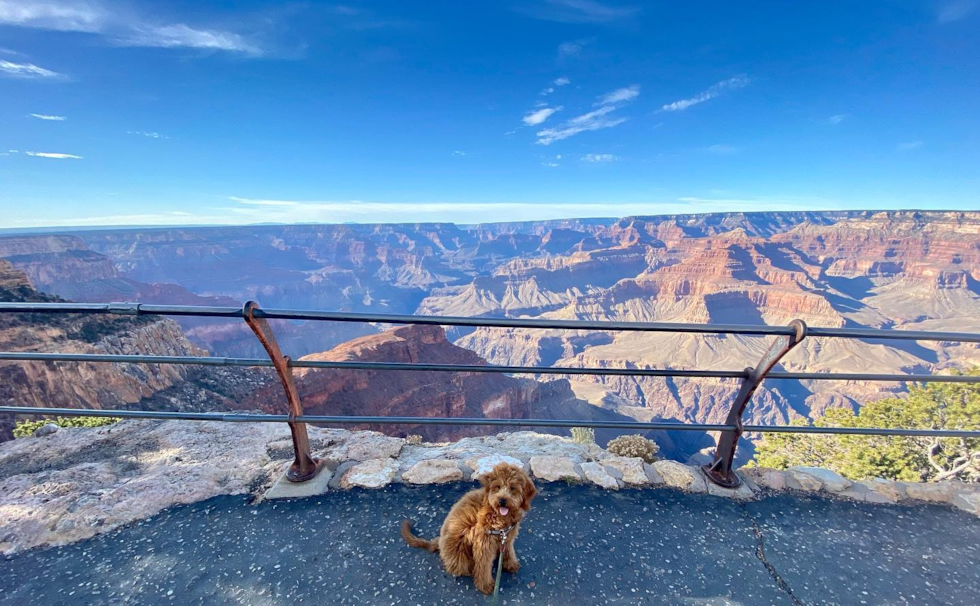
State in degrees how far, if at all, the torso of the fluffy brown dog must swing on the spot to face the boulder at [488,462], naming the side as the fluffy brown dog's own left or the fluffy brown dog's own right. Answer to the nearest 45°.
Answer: approximately 135° to the fluffy brown dog's own left

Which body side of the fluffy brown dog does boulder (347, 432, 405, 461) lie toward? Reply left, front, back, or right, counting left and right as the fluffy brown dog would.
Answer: back

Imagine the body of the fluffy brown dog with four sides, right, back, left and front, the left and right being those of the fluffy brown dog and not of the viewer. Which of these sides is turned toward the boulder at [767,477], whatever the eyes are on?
left

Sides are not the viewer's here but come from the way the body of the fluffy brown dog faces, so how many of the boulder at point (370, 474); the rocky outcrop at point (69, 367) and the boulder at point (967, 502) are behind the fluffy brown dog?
2

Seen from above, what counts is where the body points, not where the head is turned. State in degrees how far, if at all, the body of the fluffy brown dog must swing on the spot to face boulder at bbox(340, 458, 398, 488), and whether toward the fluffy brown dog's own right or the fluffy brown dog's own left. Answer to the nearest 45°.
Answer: approximately 180°

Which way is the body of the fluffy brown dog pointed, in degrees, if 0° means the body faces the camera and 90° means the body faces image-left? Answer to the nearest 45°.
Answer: approximately 315°

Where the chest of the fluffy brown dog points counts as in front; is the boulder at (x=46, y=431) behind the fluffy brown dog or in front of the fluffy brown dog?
behind
